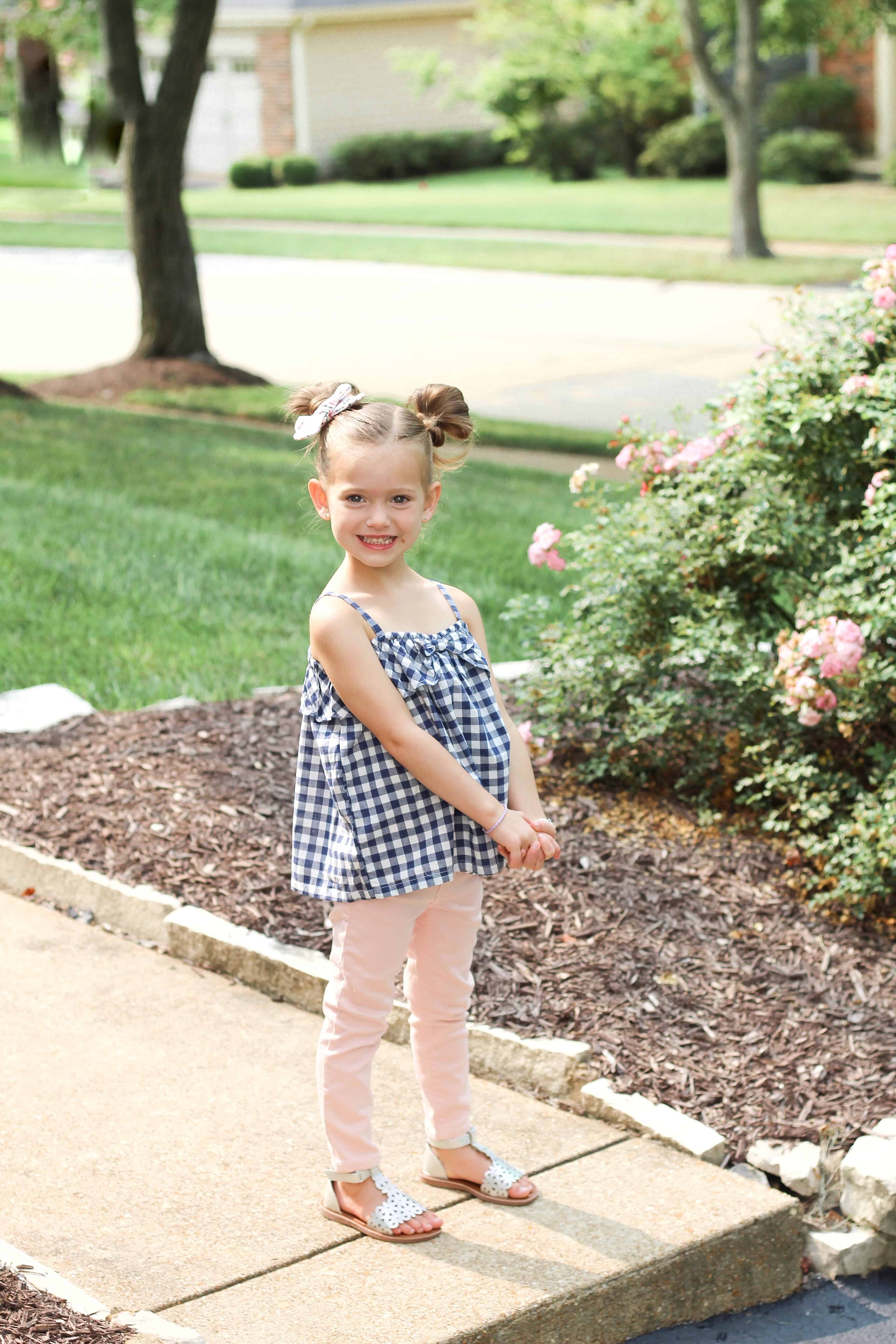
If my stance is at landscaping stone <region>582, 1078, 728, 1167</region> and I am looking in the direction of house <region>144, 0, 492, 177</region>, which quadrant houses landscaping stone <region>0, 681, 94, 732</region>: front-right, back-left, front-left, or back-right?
front-left

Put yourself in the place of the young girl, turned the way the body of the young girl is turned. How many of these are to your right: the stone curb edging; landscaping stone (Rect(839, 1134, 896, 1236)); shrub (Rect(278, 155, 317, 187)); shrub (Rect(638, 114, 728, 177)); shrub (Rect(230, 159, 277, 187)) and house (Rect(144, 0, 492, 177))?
1

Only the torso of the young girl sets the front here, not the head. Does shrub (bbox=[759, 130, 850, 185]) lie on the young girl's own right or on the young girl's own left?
on the young girl's own left

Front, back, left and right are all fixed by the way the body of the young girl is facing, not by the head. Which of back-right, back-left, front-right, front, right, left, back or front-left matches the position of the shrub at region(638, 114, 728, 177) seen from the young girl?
back-left

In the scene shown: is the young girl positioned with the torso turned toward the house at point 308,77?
no

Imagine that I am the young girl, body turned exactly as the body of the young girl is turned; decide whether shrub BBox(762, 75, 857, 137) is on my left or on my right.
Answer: on my left

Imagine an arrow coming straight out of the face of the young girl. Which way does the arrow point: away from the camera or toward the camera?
toward the camera

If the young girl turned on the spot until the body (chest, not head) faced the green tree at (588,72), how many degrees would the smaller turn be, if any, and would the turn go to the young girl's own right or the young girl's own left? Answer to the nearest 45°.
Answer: approximately 135° to the young girl's own left

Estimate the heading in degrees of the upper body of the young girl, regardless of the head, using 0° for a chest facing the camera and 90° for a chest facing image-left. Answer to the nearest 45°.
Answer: approximately 315°

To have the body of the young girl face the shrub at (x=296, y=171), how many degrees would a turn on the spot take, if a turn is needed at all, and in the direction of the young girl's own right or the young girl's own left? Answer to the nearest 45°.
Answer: approximately 135° to the young girl's own left

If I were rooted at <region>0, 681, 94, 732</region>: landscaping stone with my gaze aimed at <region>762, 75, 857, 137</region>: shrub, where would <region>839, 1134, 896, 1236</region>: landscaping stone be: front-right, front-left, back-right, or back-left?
back-right

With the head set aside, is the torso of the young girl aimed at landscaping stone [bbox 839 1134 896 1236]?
no
